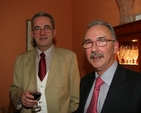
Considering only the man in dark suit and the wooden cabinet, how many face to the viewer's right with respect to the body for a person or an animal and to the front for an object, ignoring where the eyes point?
0

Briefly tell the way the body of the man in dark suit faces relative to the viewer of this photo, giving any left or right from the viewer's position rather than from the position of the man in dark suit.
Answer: facing the viewer and to the left of the viewer
